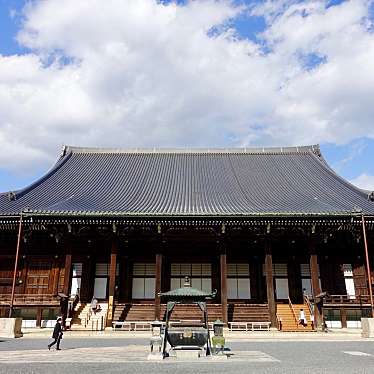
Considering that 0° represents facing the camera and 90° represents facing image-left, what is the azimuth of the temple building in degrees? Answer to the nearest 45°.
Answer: approximately 0°
